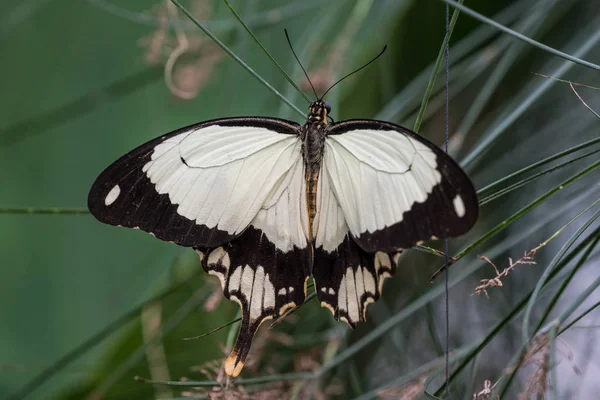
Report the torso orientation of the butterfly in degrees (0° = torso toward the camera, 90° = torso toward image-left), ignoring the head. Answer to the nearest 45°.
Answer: approximately 180°
